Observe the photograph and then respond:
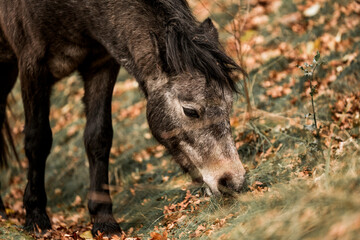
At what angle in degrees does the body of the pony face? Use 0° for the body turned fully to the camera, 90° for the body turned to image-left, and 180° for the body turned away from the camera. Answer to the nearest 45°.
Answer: approximately 315°
